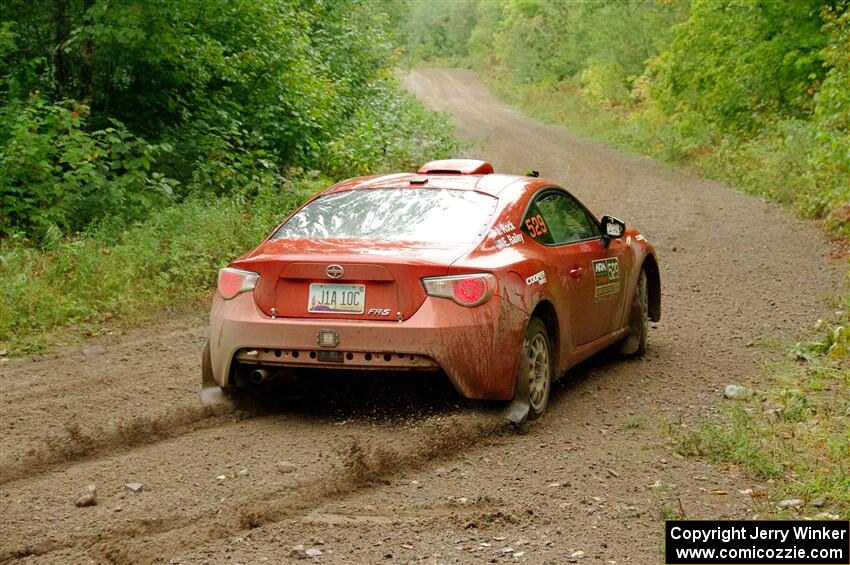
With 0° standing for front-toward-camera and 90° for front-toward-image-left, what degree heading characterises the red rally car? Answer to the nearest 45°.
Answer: approximately 225°
